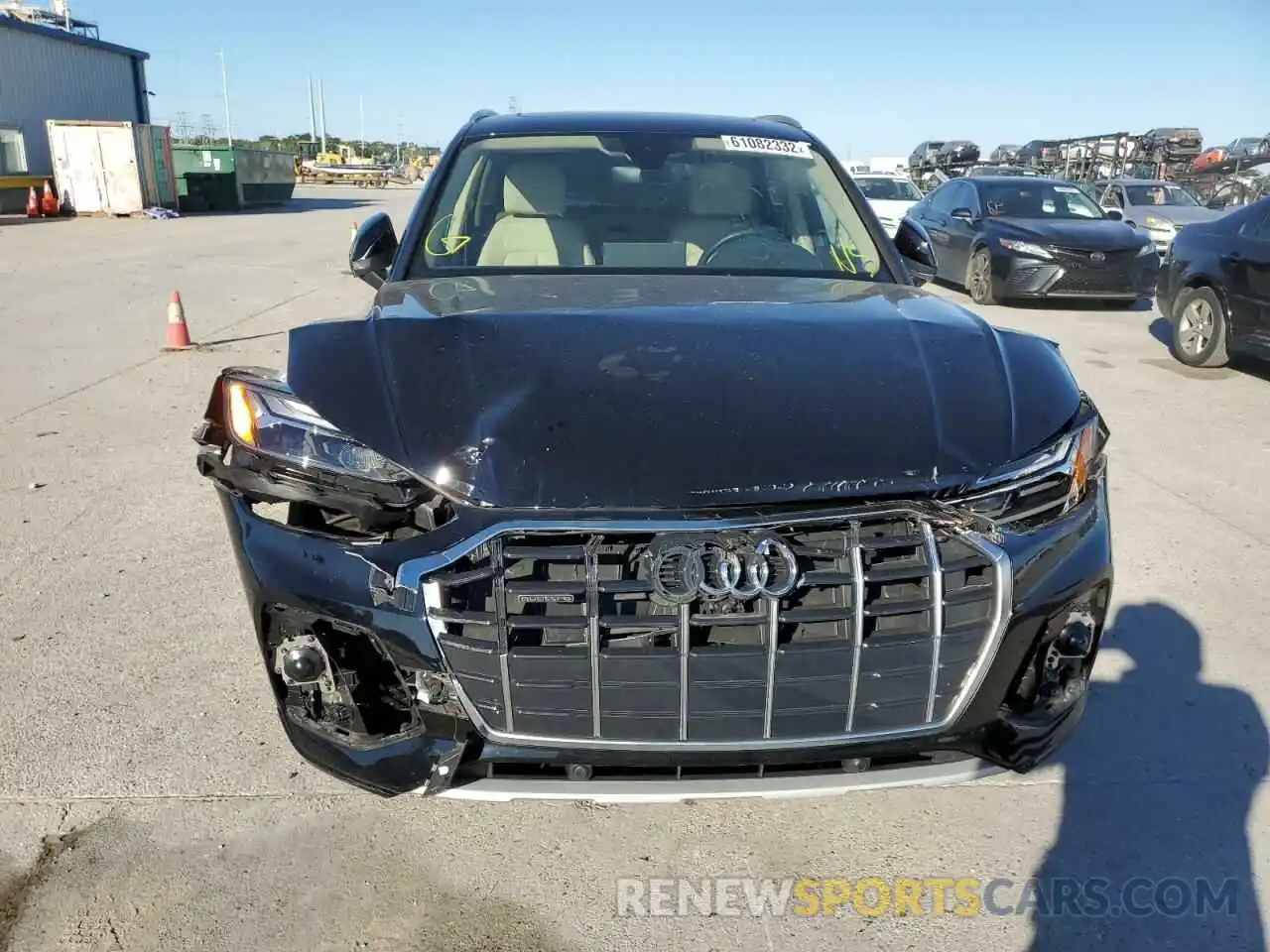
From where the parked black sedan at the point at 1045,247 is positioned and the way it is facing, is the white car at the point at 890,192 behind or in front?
behind

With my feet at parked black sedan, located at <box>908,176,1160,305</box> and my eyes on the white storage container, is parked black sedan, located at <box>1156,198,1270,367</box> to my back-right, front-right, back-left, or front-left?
back-left

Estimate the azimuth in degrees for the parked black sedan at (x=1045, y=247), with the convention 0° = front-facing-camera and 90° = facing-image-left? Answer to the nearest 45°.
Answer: approximately 315°

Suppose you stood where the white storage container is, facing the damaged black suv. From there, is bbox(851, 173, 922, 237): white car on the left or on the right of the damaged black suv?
left

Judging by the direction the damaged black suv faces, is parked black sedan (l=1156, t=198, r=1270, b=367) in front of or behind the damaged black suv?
behind

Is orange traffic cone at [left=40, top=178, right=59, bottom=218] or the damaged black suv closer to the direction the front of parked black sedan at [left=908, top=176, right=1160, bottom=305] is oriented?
the damaged black suv

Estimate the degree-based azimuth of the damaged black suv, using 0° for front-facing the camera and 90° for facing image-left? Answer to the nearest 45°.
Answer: approximately 0°

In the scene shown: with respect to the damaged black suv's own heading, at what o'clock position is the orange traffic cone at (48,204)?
The orange traffic cone is roughly at 5 o'clock from the damaged black suv.

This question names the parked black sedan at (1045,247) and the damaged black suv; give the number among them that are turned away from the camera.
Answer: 0

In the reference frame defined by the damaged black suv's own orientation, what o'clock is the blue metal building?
The blue metal building is roughly at 5 o'clock from the damaged black suv.
